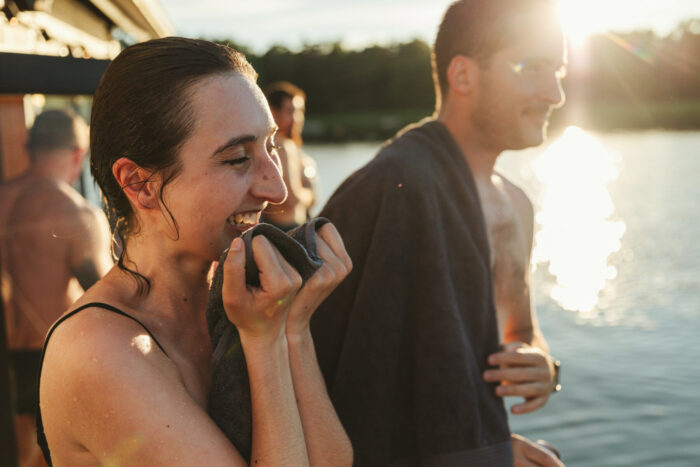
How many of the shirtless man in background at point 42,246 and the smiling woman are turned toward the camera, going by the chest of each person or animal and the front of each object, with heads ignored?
0

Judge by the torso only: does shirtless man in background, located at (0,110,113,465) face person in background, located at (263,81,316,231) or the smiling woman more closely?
the person in background

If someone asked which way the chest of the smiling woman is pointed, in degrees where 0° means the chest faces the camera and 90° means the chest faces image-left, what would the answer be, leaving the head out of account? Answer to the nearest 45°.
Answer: approximately 270°

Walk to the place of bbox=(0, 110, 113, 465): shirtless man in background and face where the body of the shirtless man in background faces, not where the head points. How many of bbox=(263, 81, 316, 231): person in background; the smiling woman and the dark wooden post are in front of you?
1

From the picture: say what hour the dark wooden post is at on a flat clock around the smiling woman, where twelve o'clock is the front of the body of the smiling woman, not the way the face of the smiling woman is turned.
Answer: The dark wooden post is roughly at 8 o'clock from the smiling woman.

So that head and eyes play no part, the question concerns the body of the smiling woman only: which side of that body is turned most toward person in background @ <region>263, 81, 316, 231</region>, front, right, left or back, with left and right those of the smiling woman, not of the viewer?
left

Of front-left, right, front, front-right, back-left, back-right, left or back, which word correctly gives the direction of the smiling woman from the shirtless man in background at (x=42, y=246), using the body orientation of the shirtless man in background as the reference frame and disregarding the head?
back-right

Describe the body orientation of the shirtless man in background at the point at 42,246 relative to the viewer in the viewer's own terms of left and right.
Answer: facing away from the viewer and to the right of the viewer

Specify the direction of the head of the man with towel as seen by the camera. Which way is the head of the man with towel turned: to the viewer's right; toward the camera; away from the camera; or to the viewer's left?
to the viewer's right

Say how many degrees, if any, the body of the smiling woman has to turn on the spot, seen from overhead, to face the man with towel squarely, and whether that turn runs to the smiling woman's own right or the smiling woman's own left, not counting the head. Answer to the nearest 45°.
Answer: approximately 45° to the smiling woman's own left
